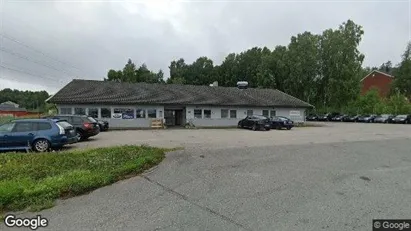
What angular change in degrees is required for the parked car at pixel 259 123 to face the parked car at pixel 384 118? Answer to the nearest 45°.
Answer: approximately 90° to its right

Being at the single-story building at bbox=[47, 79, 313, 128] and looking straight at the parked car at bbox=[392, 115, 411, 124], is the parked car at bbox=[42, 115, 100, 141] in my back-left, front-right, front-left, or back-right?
back-right

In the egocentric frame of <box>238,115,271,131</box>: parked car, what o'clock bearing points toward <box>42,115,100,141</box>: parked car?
<box>42,115,100,141</box>: parked car is roughly at 9 o'clock from <box>238,115,271,131</box>: parked car.

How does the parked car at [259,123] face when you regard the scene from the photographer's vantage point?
facing away from the viewer and to the left of the viewer

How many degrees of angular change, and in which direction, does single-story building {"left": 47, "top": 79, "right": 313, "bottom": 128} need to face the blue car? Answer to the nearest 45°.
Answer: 0° — it already faces it

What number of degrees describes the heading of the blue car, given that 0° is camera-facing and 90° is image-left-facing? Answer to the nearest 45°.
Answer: approximately 135°

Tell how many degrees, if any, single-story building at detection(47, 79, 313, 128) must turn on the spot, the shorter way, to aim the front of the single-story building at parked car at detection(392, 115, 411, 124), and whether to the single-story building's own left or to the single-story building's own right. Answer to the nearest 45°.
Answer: approximately 90° to the single-story building's own left

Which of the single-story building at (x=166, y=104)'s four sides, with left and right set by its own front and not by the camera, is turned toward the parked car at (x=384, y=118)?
left

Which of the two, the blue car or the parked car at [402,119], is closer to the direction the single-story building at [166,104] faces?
the blue car
